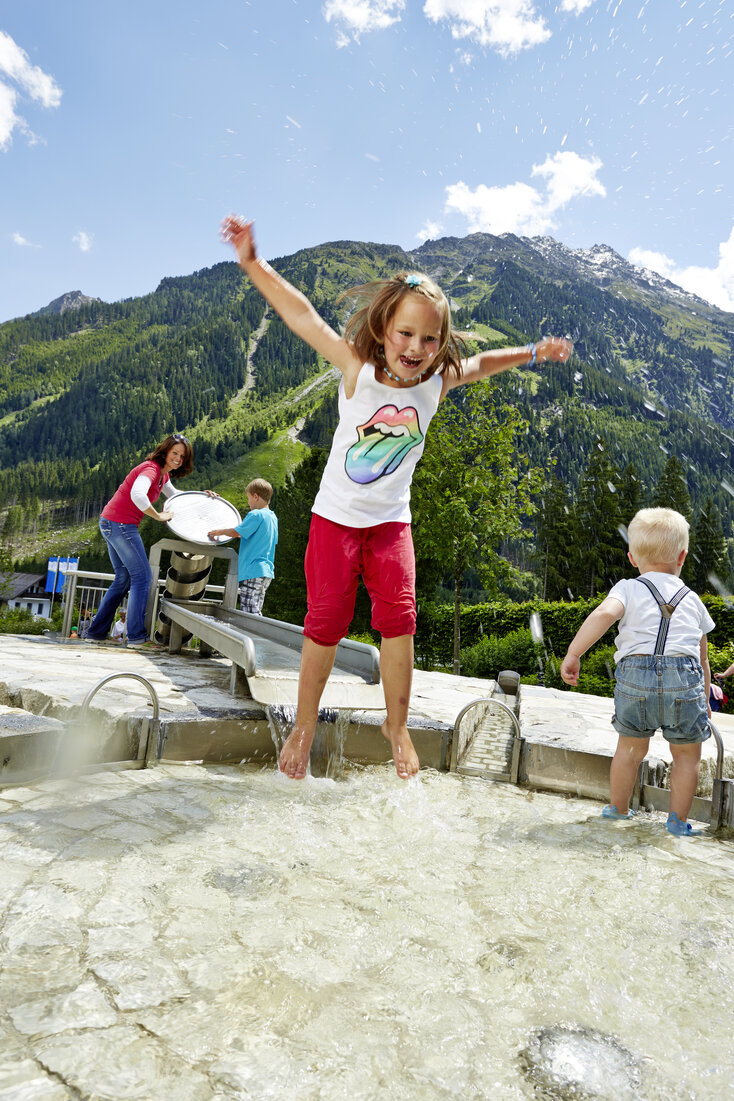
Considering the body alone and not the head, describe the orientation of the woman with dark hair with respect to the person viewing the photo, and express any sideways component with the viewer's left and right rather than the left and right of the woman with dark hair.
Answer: facing to the right of the viewer

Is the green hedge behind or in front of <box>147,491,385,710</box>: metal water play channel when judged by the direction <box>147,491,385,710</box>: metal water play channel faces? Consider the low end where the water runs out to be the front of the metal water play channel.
behind

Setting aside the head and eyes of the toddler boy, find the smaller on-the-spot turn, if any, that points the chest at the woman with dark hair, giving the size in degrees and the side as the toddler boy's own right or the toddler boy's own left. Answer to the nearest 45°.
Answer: approximately 45° to the toddler boy's own left

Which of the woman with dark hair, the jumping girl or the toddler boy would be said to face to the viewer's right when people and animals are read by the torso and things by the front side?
the woman with dark hair

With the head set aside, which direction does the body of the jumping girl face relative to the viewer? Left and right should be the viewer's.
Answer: facing the viewer

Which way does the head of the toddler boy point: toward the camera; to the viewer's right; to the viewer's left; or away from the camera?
away from the camera

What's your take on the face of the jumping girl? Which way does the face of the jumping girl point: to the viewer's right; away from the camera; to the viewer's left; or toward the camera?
toward the camera

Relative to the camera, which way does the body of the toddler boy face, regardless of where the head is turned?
away from the camera

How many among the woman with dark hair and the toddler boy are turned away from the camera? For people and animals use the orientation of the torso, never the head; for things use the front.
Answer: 1

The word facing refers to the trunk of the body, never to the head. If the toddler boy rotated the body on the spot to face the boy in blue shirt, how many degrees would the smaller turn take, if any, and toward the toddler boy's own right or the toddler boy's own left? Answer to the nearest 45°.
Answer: approximately 45° to the toddler boy's own left

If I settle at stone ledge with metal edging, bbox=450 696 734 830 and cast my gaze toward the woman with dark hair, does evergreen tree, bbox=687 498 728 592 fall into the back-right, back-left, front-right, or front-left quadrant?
front-right

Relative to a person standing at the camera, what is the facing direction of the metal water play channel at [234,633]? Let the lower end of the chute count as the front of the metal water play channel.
facing the viewer and to the right of the viewer
